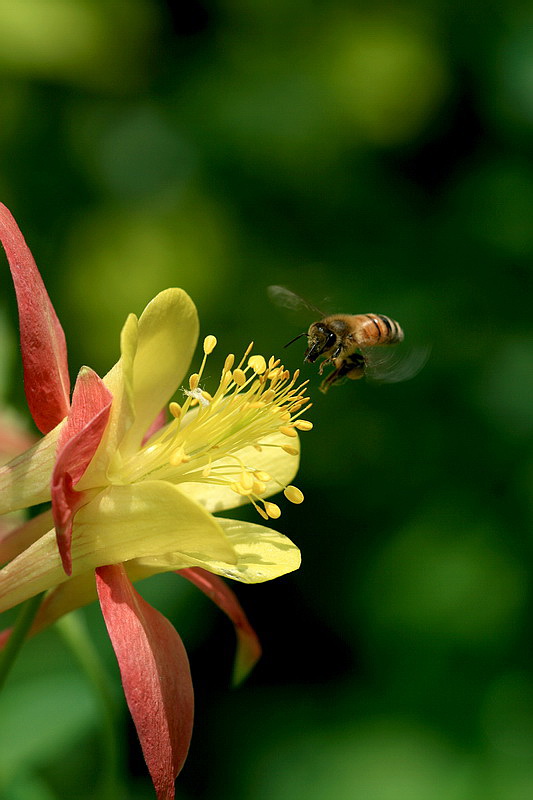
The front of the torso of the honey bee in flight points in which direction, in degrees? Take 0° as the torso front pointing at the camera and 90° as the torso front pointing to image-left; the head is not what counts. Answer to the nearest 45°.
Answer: approximately 45°
